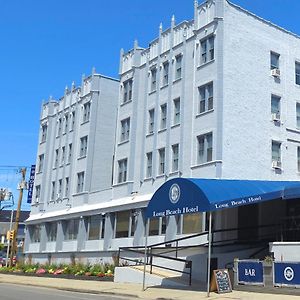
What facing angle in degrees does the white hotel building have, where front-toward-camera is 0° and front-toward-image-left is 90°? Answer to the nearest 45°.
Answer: approximately 45°
